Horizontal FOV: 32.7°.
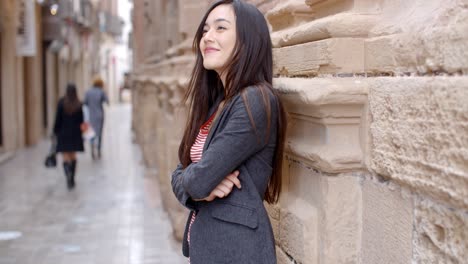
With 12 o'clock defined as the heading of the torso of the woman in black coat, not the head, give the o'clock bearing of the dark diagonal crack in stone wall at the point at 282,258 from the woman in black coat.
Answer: The dark diagonal crack in stone wall is roughly at 6 o'clock from the woman in black coat.

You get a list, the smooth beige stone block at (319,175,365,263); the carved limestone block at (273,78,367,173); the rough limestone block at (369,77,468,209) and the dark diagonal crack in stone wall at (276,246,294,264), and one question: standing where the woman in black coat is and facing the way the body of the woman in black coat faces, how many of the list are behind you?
4

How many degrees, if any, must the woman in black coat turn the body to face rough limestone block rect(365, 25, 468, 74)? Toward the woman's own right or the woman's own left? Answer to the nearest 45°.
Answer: approximately 180°

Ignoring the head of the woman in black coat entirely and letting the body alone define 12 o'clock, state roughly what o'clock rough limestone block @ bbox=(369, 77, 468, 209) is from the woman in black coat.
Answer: The rough limestone block is roughly at 6 o'clock from the woman in black coat.

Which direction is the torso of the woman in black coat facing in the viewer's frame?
away from the camera

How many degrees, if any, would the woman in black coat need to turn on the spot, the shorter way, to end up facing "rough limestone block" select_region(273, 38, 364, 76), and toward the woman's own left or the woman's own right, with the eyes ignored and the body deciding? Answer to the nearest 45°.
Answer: approximately 180°

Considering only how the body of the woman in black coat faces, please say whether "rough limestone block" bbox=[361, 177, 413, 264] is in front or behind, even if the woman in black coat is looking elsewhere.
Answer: behind

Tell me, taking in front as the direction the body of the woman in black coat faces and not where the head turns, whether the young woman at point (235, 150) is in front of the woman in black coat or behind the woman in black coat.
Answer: behind

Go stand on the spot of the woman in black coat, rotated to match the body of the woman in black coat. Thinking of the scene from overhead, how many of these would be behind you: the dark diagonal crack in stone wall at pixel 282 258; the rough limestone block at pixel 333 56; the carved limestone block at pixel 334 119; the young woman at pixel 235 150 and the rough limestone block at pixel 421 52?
5

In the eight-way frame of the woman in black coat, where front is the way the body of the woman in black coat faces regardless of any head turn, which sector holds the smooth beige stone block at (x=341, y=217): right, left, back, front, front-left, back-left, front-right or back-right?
back

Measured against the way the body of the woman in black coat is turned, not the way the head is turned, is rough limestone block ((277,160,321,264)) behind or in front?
behind

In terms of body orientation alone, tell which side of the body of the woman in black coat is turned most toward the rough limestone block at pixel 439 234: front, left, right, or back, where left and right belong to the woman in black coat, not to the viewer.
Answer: back

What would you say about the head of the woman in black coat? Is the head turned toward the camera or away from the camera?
away from the camera
